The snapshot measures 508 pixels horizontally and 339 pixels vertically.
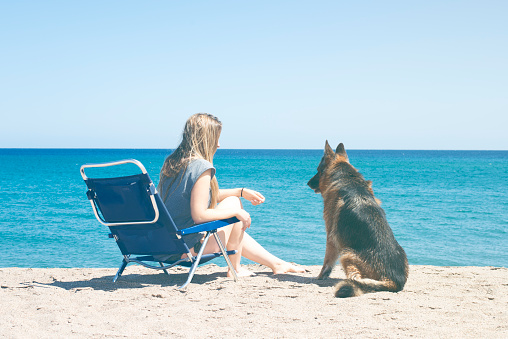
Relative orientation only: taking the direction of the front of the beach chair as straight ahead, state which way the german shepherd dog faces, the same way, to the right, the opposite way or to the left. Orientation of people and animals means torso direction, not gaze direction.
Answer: to the left

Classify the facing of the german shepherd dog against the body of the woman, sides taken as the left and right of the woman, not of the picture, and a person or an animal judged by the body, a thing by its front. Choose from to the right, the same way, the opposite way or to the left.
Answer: to the left

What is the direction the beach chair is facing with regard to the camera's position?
facing away from the viewer and to the right of the viewer

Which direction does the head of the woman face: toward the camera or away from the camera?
away from the camera

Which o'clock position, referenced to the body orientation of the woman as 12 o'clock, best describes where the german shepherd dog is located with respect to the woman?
The german shepherd dog is roughly at 2 o'clock from the woman.

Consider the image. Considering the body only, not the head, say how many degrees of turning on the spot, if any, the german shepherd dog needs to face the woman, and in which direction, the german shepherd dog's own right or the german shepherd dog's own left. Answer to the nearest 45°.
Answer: approximately 45° to the german shepherd dog's own left

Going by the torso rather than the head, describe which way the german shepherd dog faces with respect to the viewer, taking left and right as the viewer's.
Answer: facing away from the viewer and to the left of the viewer

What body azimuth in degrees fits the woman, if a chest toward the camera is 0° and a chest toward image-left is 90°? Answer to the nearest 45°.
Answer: approximately 225°
